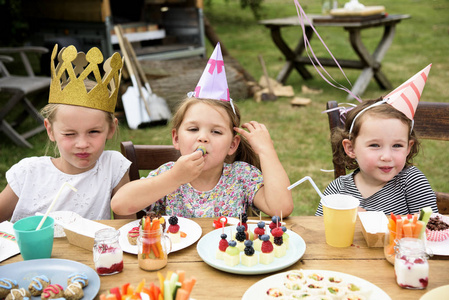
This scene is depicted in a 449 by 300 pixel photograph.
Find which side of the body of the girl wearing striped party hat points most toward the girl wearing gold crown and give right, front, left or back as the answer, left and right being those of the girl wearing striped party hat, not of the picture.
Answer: right

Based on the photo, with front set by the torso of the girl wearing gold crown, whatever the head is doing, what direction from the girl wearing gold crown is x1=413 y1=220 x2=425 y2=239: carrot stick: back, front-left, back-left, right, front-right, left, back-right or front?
front-left

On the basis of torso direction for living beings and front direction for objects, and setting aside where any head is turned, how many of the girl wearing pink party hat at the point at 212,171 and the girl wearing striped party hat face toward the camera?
2

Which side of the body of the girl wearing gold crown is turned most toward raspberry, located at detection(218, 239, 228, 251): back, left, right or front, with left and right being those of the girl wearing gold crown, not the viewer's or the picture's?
front

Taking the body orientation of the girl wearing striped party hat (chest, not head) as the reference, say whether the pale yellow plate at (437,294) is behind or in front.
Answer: in front

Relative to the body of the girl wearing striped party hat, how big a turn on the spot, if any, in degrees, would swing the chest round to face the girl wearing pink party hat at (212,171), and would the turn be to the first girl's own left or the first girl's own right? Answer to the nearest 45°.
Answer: approximately 45° to the first girl's own right

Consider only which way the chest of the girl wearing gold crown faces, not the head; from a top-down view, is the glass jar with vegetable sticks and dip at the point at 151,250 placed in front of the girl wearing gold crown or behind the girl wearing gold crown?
in front

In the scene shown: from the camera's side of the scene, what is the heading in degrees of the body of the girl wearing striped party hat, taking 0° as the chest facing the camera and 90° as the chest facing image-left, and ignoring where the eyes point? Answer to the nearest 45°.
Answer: approximately 0°

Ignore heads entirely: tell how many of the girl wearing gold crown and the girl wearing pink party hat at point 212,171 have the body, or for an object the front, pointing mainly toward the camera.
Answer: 2

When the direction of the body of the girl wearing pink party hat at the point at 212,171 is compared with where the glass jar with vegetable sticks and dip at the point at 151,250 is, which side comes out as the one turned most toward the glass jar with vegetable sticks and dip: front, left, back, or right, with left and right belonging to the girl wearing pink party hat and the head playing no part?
front

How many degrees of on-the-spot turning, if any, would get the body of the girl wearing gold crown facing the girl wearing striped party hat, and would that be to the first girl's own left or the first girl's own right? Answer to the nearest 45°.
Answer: approximately 90° to the first girl's own left

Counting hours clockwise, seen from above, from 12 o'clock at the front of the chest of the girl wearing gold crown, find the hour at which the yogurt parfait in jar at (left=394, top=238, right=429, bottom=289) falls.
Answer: The yogurt parfait in jar is roughly at 11 o'clock from the girl wearing gold crown.
